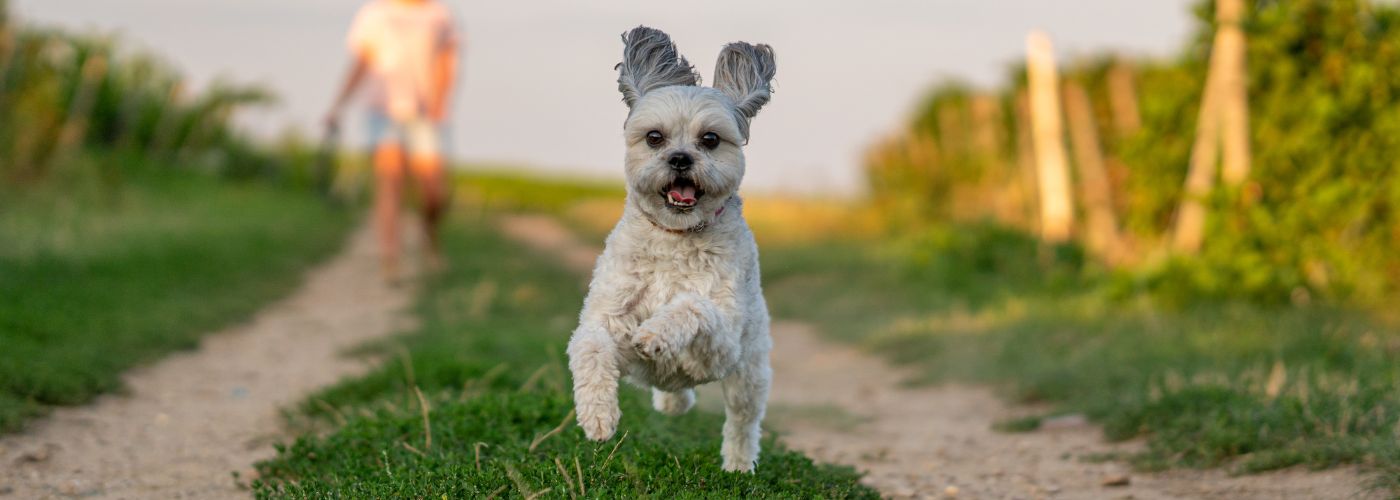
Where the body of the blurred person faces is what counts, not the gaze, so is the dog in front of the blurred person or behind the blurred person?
in front

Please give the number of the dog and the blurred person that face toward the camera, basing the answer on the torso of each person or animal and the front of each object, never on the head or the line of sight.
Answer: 2

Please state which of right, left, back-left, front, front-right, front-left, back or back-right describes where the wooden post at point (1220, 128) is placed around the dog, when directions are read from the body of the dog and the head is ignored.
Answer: back-left

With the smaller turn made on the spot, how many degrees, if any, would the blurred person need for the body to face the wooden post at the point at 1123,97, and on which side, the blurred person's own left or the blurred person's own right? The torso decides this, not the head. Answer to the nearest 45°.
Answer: approximately 90° to the blurred person's own left

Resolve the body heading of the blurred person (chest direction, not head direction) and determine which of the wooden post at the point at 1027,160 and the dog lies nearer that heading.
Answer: the dog

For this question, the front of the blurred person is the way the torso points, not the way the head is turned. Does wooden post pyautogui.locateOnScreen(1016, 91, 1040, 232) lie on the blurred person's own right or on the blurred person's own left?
on the blurred person's own left

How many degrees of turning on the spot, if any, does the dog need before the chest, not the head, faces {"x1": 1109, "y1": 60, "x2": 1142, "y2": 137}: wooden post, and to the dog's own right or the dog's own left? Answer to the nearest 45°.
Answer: approximately 135° to the dog's own left

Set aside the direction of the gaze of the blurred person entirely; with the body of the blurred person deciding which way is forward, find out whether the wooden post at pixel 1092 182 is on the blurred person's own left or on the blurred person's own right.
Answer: on the blurred person's own left

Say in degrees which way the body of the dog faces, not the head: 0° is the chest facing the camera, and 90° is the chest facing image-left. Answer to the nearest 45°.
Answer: approximately 0°
